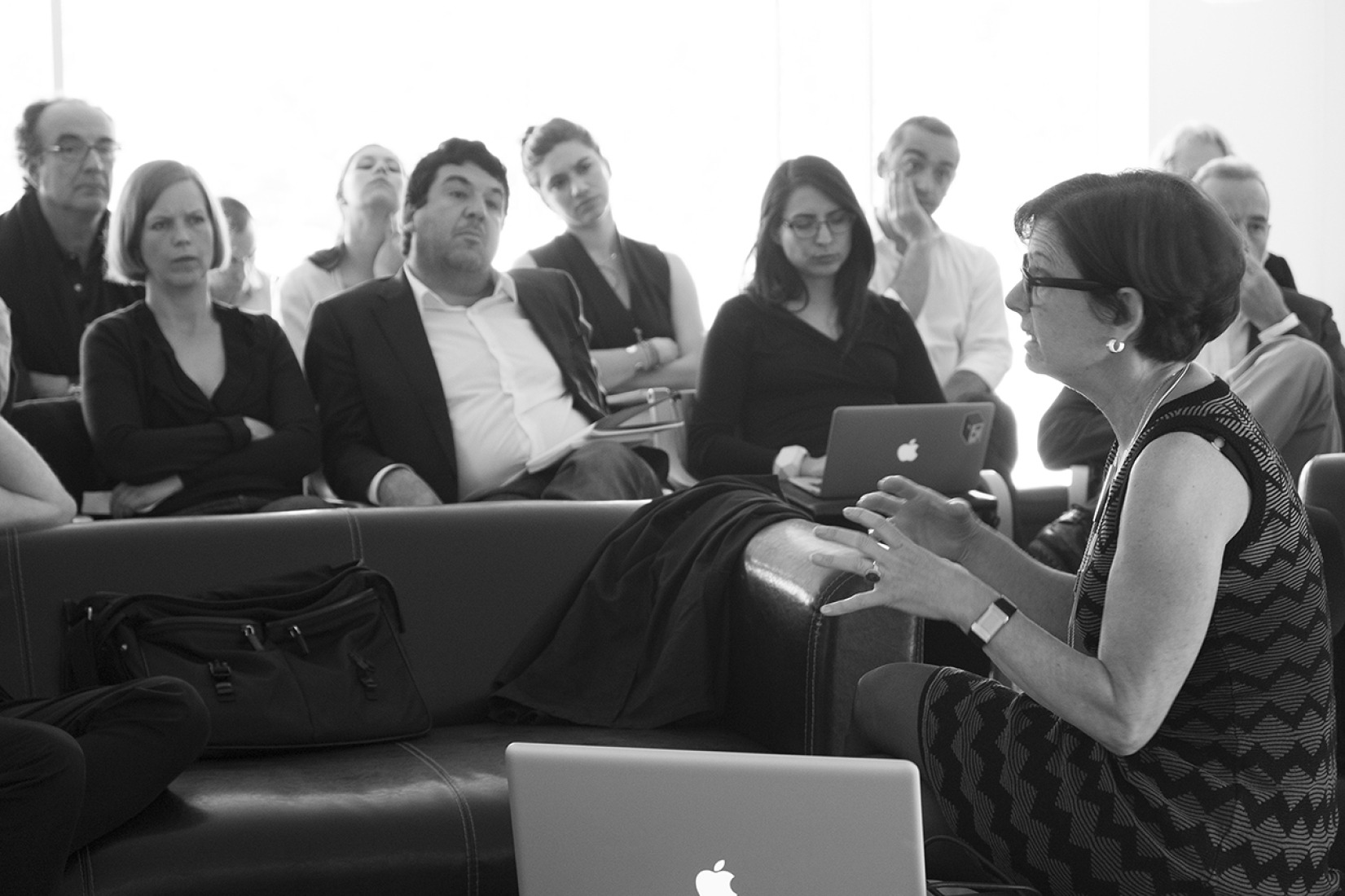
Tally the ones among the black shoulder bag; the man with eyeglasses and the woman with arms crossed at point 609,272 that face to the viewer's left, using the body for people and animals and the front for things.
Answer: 0

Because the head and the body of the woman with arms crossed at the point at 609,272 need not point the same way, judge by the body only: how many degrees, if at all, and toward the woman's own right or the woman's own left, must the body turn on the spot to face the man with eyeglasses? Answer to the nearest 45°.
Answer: approximately 90° to the woman's own right

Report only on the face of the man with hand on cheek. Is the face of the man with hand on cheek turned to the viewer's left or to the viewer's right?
to the viewer's right

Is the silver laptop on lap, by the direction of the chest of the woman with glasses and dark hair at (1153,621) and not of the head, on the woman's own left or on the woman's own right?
on the woman's own right

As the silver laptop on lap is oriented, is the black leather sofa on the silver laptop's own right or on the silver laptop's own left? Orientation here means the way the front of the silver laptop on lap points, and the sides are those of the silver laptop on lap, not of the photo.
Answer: on the silver laptop's own left

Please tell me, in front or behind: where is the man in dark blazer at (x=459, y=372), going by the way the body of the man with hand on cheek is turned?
in front

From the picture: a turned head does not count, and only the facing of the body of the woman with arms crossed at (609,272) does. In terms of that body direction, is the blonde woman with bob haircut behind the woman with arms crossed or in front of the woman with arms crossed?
in front

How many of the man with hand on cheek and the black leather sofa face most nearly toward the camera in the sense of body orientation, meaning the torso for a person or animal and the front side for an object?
2

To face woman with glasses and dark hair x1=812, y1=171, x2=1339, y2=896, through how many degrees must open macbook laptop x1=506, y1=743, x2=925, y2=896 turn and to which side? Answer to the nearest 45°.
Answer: approximately 45° to its right

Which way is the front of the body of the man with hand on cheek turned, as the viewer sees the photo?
toward the camera

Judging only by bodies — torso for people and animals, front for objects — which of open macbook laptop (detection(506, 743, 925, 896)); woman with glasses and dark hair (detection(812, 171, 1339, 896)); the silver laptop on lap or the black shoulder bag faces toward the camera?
the black shoulder bag

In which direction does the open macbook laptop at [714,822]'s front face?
away from the camera

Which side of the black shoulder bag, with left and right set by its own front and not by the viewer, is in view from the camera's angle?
front

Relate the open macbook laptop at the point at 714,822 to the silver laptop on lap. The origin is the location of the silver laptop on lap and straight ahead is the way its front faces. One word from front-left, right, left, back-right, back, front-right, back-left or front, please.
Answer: back-left

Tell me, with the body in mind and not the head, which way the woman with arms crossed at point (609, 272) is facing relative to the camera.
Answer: toward the camera

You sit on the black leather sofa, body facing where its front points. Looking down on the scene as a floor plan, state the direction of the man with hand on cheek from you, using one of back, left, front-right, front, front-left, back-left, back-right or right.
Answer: back-left

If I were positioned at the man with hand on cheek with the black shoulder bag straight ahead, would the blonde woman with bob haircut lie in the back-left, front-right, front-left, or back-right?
front-right

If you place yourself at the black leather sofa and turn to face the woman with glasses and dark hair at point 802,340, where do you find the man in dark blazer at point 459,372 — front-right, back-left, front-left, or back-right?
front-left

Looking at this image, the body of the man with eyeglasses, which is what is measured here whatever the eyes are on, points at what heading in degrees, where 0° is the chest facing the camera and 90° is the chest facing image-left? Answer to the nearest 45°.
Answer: approximately 315°

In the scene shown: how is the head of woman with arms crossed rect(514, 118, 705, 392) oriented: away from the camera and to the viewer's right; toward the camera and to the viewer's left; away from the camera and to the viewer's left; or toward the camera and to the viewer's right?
toward the camera and to the viewer's right

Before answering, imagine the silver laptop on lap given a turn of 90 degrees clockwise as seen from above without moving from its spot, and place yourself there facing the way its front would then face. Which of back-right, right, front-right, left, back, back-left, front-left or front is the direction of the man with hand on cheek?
front-left

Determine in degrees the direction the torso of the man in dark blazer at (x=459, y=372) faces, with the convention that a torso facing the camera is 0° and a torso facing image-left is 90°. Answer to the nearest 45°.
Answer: approximately 315°
